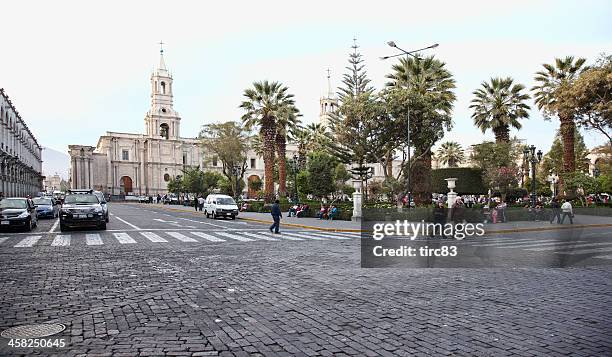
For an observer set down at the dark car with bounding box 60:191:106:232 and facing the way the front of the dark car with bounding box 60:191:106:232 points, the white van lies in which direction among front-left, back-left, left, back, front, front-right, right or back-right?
back-left

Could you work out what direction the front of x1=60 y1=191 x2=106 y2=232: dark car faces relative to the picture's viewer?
facing the viewer

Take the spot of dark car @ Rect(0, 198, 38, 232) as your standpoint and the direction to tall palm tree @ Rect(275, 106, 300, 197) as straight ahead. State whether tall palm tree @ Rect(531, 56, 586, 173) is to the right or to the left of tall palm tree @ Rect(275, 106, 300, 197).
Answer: right

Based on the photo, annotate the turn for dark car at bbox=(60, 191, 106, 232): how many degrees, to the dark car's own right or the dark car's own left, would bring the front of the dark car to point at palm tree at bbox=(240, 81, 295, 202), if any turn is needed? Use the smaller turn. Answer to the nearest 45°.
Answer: approximately 135° to the dark car's own left

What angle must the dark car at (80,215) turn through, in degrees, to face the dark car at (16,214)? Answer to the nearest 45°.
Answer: approximately 135° to its right

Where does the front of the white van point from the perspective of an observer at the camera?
facing the viewer and to the right of the viewer

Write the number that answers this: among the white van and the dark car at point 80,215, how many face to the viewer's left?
0

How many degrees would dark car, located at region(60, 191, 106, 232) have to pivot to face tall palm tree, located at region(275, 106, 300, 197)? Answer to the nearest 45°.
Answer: approximately 135° to its left

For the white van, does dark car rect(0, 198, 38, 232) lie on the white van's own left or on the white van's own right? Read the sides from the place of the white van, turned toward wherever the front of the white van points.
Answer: on the white van's own right

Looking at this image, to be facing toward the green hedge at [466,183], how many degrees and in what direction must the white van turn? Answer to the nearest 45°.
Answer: approximately 90° to its left

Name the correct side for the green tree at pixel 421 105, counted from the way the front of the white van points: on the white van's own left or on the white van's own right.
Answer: on the white van's own left
